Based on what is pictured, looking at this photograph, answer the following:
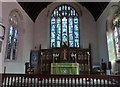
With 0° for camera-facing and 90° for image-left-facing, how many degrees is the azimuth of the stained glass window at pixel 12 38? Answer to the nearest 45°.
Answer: approximately 315°

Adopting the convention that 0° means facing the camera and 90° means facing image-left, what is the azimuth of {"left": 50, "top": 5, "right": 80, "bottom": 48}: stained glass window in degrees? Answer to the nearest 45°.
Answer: approximately 0°

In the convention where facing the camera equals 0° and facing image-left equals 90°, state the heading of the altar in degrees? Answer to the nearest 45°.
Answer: approximately 0°

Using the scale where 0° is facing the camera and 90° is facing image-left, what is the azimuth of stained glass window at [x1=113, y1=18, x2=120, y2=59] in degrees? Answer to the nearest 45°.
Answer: approximately 45°

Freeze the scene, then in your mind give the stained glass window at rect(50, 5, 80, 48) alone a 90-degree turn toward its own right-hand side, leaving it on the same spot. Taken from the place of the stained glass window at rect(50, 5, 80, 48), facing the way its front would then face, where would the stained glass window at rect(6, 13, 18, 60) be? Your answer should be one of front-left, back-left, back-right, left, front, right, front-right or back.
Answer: front-left

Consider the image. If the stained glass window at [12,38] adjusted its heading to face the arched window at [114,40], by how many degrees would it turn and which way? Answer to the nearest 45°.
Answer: approximately 45° to its left

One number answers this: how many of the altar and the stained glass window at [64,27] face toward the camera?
2

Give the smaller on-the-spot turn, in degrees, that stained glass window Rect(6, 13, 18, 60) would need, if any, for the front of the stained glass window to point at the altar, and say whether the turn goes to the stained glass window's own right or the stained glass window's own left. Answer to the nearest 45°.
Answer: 0° — it already faces it

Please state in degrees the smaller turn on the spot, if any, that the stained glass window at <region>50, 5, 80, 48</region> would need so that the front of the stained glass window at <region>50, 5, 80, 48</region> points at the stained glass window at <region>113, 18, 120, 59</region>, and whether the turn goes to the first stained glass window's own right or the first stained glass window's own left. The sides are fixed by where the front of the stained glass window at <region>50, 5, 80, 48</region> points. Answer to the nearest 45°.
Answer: approximately 45° to the first stained glass window's own left

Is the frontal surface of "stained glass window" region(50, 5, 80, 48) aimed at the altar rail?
yes
